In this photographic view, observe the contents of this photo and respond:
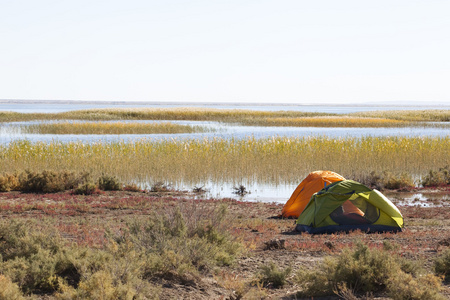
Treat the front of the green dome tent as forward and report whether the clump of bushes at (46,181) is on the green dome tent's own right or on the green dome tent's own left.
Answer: on the green dome tent's own right

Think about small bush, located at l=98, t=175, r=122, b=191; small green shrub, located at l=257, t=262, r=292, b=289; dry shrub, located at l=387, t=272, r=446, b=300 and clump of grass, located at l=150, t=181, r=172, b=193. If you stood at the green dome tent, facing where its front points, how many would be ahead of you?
2

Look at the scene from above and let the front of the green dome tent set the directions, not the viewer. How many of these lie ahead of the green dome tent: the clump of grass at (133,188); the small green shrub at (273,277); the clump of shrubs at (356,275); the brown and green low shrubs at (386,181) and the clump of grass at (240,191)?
2

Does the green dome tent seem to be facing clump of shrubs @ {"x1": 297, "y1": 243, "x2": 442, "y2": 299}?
yes

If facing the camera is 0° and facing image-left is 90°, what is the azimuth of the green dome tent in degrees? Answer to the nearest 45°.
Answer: approximately 0°

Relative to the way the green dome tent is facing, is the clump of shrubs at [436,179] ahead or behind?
behind

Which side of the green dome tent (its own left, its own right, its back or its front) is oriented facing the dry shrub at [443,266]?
front

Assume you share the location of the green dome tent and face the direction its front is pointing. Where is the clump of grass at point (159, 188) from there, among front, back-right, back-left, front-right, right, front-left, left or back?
back-right

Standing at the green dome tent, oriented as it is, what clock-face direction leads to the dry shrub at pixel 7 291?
The dry shrub is roughly at 1 o'clock from the green dome tent.

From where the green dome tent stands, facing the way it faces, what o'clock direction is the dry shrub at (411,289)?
The dry shrub is roughly at 12 o'clock from the green dome tent.

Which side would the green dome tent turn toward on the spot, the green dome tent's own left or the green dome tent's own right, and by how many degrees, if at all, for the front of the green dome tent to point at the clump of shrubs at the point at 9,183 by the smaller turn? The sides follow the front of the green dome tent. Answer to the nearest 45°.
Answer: approximately 90° to the green dome tent's own right

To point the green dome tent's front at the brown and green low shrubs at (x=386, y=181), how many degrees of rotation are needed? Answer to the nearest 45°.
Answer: approximately 180°

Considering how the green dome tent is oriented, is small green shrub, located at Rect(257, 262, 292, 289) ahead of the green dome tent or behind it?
ahead

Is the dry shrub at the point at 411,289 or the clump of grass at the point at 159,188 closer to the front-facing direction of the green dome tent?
the dry shrub

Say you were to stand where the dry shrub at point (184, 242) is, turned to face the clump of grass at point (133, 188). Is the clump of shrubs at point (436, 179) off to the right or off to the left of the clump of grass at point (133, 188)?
right
